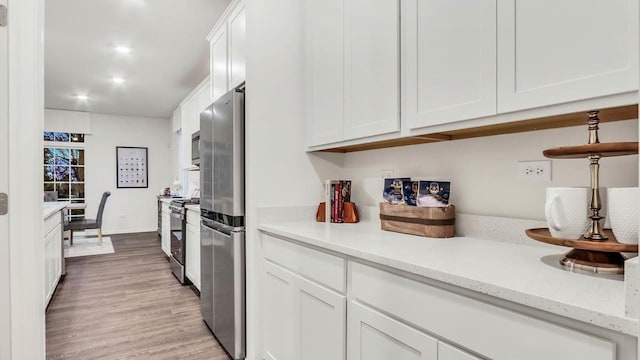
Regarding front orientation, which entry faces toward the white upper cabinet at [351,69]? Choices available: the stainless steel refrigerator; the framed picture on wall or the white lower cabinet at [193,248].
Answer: the framed picture on wall

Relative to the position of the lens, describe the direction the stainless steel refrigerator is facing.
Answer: facing to the left of the viewer

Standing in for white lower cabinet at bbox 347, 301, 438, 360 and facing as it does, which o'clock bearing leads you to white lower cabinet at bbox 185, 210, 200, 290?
white lower cabinet at bbox 185, 210, 200, 290 is roughly at 3 o'clock from white lower cabinet at bbox 347, 301, 438, 360.

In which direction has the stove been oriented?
to the viewer's left

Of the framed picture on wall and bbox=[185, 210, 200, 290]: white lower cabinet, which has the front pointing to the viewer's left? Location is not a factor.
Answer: the white lower cabinet

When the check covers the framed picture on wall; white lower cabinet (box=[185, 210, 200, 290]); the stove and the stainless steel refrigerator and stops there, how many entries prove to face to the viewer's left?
3

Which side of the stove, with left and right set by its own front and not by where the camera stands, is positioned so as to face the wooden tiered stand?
left

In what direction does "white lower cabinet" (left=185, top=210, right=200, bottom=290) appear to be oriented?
to the viewer's left

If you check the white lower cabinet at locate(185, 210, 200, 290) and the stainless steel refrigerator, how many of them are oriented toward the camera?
0

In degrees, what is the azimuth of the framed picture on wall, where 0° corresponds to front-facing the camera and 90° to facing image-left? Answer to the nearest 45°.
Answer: approximately 0°

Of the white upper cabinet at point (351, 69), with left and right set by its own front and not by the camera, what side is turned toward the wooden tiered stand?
left

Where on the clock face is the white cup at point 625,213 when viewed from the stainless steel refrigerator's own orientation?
The white cup is roughly at 8 o'clock from the stainless steel refrigerator.

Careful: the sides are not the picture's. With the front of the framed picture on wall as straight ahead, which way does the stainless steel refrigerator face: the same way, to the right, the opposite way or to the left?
to the right
